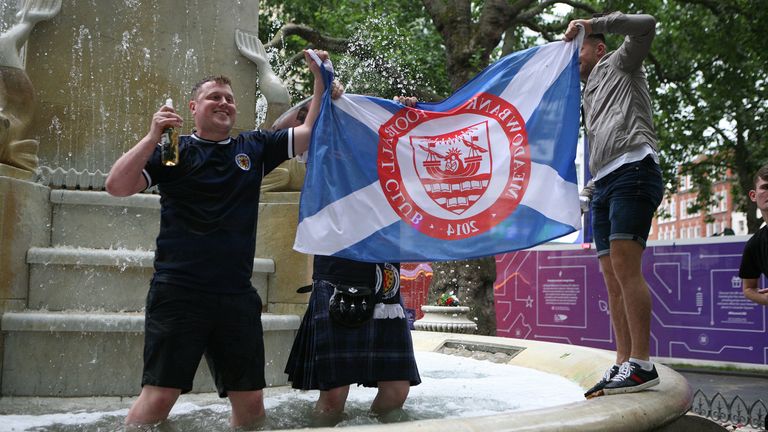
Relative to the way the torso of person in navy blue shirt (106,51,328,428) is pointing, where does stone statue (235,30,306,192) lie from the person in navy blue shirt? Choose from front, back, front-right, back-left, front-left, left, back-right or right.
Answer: back

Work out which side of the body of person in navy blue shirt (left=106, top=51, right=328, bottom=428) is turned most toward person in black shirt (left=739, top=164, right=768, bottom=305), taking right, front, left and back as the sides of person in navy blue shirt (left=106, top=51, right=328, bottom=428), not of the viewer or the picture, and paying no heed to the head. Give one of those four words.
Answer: left

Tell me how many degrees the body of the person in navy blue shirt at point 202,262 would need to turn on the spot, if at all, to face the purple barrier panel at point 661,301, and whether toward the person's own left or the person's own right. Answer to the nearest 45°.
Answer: approximately 135° to the person's own left

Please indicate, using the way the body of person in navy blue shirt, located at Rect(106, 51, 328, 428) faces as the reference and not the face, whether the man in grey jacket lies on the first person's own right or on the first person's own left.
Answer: on the first person's own left

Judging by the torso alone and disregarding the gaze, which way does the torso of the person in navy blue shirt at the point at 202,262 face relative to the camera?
toward the camera
